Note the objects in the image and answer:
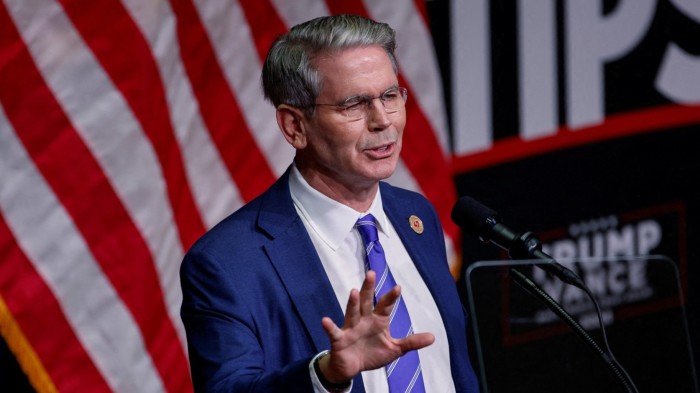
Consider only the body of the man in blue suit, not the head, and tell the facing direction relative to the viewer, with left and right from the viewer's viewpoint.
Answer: facing the viewer and to the right of the viewer

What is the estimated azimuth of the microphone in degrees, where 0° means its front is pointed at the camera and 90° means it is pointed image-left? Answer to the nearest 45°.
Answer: approximately 90°

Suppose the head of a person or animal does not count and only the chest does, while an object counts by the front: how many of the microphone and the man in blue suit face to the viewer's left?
1

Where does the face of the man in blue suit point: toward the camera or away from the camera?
toward the camera
